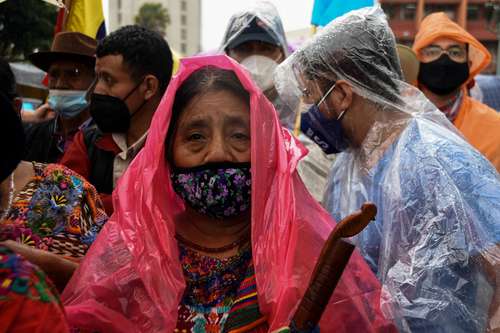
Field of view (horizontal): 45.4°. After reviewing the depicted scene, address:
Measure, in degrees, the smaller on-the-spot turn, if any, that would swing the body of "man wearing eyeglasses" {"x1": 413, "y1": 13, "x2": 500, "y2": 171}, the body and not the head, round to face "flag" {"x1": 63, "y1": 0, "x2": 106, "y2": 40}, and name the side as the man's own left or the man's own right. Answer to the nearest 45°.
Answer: approximately 90° to the man's own right

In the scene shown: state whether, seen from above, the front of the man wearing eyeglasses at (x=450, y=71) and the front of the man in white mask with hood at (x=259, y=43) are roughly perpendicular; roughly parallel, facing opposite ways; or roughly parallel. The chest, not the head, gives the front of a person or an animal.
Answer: roughly parallel

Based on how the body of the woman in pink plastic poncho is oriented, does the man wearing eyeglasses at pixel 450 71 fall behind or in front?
behind

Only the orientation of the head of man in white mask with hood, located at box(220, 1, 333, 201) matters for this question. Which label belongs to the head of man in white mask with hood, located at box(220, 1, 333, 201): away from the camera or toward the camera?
toward the camera

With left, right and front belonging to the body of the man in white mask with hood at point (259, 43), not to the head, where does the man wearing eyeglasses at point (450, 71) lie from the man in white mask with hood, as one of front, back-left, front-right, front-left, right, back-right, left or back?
left

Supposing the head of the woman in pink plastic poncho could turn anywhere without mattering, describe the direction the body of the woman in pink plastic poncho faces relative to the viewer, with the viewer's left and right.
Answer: facing the viewer

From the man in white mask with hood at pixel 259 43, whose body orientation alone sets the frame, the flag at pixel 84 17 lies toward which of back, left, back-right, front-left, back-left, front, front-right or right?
right

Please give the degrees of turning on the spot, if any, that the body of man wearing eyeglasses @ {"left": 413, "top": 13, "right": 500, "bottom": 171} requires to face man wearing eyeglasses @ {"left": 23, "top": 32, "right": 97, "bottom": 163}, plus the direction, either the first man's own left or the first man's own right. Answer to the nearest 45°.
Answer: approximately 45° to the first man's own right

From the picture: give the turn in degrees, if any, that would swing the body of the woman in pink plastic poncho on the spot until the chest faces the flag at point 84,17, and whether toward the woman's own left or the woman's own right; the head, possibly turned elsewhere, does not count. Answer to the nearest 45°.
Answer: approximately 180°

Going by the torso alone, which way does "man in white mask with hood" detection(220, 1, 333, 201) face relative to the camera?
toward the camera

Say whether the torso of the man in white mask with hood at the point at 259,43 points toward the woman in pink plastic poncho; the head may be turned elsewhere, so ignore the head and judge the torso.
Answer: yes

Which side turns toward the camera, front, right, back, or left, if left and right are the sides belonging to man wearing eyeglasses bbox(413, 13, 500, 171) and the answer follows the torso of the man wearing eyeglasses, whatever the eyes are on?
front

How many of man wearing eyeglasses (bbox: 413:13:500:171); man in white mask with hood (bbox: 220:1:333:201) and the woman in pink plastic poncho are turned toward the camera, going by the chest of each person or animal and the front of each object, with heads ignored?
3
